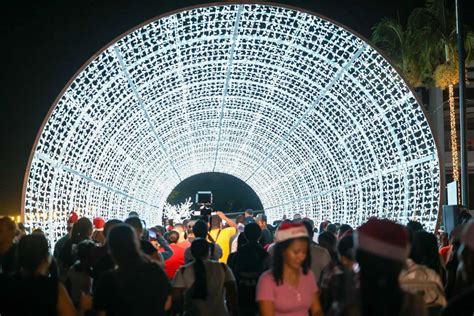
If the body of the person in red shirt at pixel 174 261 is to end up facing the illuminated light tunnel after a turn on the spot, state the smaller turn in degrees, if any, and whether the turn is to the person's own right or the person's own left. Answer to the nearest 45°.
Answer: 0° — they already face it

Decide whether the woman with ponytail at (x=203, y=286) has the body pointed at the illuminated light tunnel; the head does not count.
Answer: yes

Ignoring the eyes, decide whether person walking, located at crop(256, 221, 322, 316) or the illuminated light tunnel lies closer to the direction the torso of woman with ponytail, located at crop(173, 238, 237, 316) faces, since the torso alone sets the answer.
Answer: the illuminated light tunnel

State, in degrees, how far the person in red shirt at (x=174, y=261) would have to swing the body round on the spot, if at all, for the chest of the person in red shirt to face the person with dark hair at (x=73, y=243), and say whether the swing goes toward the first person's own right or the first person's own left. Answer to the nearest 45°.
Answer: approximately 135° to the first person's own left

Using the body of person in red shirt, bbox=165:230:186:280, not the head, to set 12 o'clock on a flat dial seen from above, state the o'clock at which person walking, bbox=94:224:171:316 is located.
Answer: The person walking is roughly at 6 o'clock from the person in red shirt.

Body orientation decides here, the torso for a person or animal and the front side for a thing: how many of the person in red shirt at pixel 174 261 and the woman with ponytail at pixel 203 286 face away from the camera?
2

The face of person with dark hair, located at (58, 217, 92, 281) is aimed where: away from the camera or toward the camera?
away from the camera

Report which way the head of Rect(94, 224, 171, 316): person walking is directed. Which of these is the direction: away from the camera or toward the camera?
away from the camera

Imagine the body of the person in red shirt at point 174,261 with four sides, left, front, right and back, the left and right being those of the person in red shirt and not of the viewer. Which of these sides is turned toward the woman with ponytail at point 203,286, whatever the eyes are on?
back

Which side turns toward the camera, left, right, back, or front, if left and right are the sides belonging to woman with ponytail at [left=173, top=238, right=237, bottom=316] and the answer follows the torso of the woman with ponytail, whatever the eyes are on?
back

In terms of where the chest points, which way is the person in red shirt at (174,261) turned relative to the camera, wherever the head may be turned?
away from the camera
